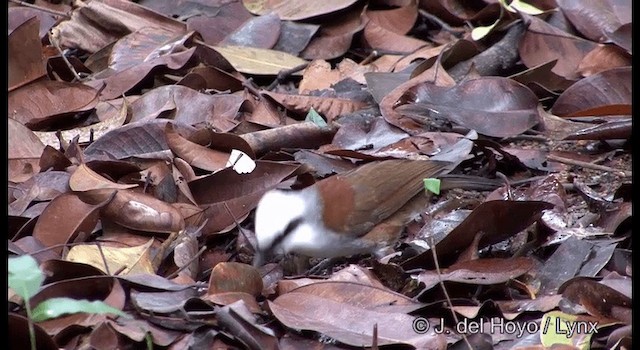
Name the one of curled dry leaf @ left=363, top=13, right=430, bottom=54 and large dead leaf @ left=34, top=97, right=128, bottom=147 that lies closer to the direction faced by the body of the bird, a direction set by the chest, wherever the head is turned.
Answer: the large dead leaf

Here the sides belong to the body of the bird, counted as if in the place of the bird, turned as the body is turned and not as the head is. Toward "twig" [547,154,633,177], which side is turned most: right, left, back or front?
back

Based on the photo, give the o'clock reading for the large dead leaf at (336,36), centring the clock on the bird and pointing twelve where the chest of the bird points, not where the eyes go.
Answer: The large dead leaf is roughly at 3 o'clock from the bird.

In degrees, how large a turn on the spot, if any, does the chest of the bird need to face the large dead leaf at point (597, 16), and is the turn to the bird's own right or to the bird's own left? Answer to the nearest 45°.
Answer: approximately 135° to the bird's own right

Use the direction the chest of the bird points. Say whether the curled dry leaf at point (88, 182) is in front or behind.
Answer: in front

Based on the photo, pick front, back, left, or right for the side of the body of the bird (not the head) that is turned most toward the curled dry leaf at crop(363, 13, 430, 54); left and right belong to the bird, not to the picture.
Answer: right

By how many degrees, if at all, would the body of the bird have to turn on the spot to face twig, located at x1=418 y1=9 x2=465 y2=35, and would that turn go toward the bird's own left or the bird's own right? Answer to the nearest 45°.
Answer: approximately 90° to the bird's own right

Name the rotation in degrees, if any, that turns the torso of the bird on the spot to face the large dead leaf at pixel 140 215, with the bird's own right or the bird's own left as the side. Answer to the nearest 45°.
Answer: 0° — it already faces it

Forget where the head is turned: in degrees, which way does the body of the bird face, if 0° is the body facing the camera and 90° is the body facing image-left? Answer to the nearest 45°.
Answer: approximately 90°

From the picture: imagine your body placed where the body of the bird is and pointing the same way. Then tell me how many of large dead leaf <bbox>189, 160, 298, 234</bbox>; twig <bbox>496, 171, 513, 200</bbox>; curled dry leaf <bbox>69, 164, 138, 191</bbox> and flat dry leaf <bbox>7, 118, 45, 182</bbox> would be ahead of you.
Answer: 3

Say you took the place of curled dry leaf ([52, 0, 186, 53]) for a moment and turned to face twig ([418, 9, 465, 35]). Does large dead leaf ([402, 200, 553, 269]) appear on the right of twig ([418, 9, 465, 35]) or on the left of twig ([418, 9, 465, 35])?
right

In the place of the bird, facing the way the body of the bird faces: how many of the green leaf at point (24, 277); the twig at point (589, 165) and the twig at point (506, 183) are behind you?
2

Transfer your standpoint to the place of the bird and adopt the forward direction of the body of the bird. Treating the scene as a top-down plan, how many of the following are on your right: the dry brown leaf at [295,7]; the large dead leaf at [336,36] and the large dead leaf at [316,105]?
3

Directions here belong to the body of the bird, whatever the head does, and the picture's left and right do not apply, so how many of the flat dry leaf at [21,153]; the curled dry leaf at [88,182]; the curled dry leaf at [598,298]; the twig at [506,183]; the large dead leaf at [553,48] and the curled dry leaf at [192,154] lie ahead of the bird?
3

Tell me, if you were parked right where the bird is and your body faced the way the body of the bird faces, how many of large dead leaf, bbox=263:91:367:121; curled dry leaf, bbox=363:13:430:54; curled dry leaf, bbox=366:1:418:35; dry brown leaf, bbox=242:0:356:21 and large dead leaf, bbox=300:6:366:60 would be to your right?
5

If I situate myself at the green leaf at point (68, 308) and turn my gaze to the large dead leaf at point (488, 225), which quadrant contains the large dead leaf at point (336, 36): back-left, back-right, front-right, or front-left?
front-left
